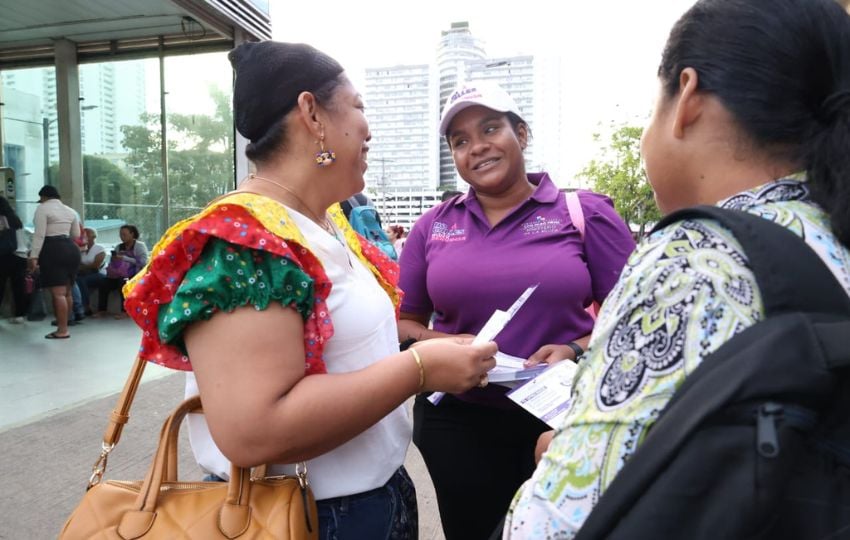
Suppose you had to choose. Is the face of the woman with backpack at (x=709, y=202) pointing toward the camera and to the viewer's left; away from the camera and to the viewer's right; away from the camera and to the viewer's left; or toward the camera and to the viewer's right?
away from the camera and to the viewer's left

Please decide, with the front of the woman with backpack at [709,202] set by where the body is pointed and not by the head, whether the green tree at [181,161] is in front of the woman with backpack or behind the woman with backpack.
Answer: in front

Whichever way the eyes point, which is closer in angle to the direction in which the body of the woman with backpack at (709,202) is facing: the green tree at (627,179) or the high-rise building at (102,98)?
the high-rise building

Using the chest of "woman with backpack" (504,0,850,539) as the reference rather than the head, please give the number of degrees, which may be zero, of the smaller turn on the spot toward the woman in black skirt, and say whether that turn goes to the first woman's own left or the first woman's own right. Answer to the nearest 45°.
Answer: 0° — they already face them

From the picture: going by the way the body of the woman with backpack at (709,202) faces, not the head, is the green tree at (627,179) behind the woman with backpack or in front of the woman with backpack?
in front

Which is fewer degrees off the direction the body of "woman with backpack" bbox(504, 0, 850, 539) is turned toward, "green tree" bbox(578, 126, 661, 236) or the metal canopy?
the metal canopy

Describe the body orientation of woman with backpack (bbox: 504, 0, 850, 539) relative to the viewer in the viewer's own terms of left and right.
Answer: facing away from the viewer and to the left of the viewer

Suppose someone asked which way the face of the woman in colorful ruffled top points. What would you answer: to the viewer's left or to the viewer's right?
to the viewer's right

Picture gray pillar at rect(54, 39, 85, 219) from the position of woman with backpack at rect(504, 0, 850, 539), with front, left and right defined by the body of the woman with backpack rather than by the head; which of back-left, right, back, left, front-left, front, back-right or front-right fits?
front

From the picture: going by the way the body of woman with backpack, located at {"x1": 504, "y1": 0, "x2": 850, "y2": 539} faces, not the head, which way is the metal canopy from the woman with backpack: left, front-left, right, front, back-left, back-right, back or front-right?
front
